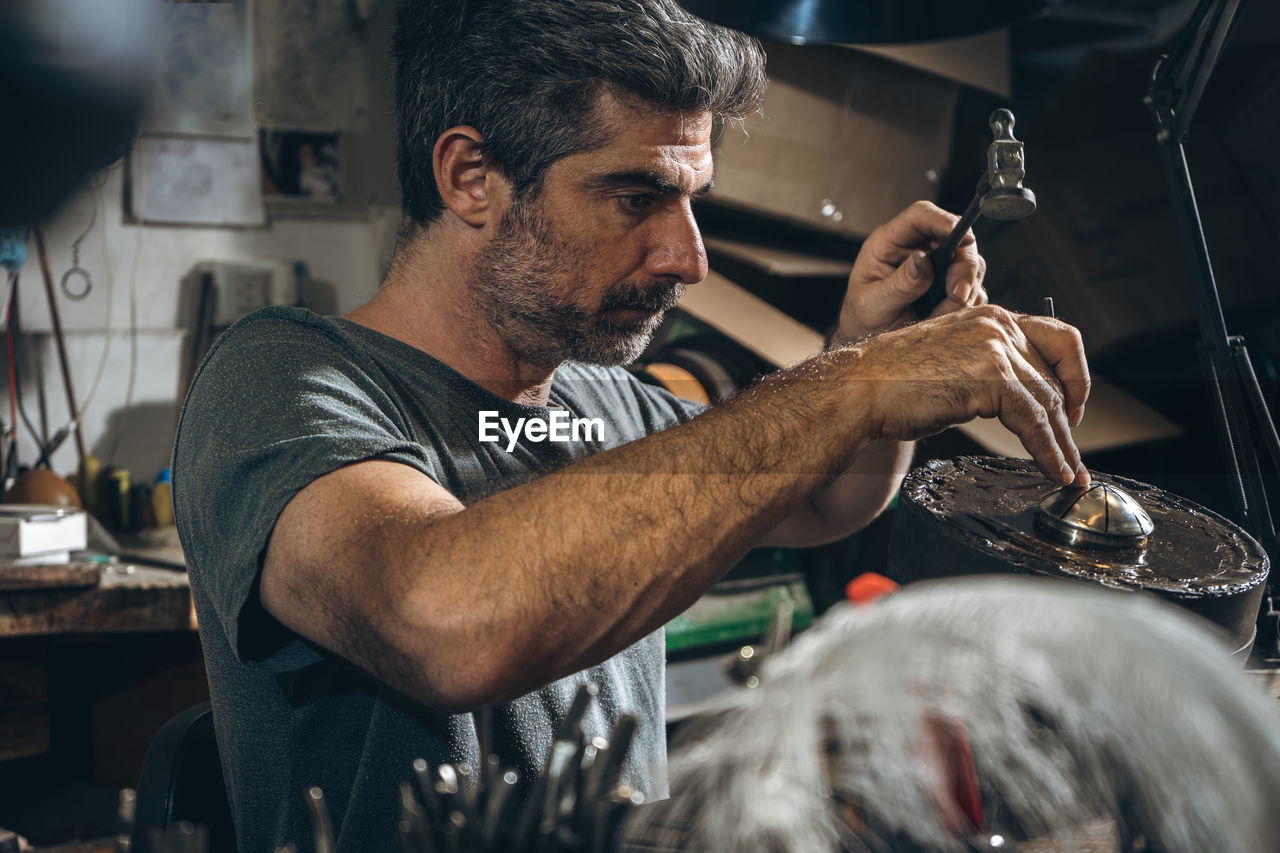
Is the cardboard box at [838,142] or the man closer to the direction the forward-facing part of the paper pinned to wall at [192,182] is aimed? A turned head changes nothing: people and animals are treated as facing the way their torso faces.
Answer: the man

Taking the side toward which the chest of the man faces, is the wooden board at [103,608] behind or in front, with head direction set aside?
behind

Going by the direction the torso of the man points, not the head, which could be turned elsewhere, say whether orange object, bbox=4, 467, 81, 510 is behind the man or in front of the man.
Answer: behind

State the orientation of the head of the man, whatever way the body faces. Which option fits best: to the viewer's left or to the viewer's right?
to the viewer's right

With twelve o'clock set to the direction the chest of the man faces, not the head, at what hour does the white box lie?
The white box is roughly at 6 o'clock from the man.

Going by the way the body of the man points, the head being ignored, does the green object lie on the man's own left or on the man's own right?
on the man's own left

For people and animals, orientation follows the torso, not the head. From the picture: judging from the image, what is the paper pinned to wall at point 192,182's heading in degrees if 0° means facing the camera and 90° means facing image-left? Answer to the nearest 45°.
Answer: approximately 0°

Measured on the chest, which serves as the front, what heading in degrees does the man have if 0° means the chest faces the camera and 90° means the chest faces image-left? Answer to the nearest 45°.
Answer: approximately 315°
